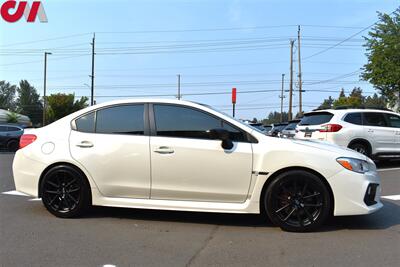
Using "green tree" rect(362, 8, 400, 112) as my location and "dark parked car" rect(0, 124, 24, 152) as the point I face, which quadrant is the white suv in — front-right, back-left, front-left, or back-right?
front-left

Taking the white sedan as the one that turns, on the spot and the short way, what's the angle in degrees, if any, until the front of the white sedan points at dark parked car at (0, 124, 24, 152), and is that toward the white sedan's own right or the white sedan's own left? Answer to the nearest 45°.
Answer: approximately 135° to the white sedan's own left

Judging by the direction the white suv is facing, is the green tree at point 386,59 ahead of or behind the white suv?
ahead

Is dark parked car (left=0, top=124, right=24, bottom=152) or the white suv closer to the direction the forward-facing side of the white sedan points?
the white suv

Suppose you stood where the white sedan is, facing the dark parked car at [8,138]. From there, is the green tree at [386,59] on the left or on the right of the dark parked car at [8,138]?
right

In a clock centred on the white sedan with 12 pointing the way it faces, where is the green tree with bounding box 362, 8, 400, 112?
The green tree is roughly at 10 o'clock from the white sedan.

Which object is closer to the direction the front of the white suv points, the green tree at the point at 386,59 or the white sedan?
the green tree

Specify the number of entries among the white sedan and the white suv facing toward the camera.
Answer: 0

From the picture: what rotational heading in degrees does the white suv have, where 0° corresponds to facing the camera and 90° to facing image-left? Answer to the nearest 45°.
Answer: approximately 225°

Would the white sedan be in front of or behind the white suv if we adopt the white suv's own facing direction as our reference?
behind

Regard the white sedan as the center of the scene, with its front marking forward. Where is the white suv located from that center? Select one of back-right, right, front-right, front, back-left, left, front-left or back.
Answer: front-left

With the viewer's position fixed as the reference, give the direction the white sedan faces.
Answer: facing to the right of the viewer
